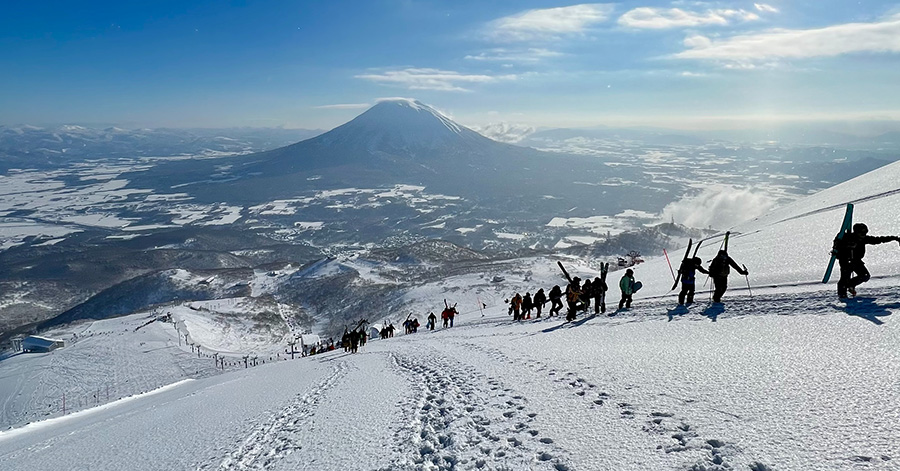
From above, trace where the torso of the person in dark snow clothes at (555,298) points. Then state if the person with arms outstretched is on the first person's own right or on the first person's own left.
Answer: on the first person's own right

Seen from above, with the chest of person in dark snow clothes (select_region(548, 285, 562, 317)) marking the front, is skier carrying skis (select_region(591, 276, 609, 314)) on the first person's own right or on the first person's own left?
on the first person's own right

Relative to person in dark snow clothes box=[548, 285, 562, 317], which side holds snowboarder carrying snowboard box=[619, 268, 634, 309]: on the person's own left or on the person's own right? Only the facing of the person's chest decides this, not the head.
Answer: on the person's own right

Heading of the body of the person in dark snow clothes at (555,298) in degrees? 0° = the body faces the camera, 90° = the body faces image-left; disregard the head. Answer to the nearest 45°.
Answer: approximately 270°

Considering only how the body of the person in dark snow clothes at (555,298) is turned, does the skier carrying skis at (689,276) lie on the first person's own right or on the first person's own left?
on the first person's own right
